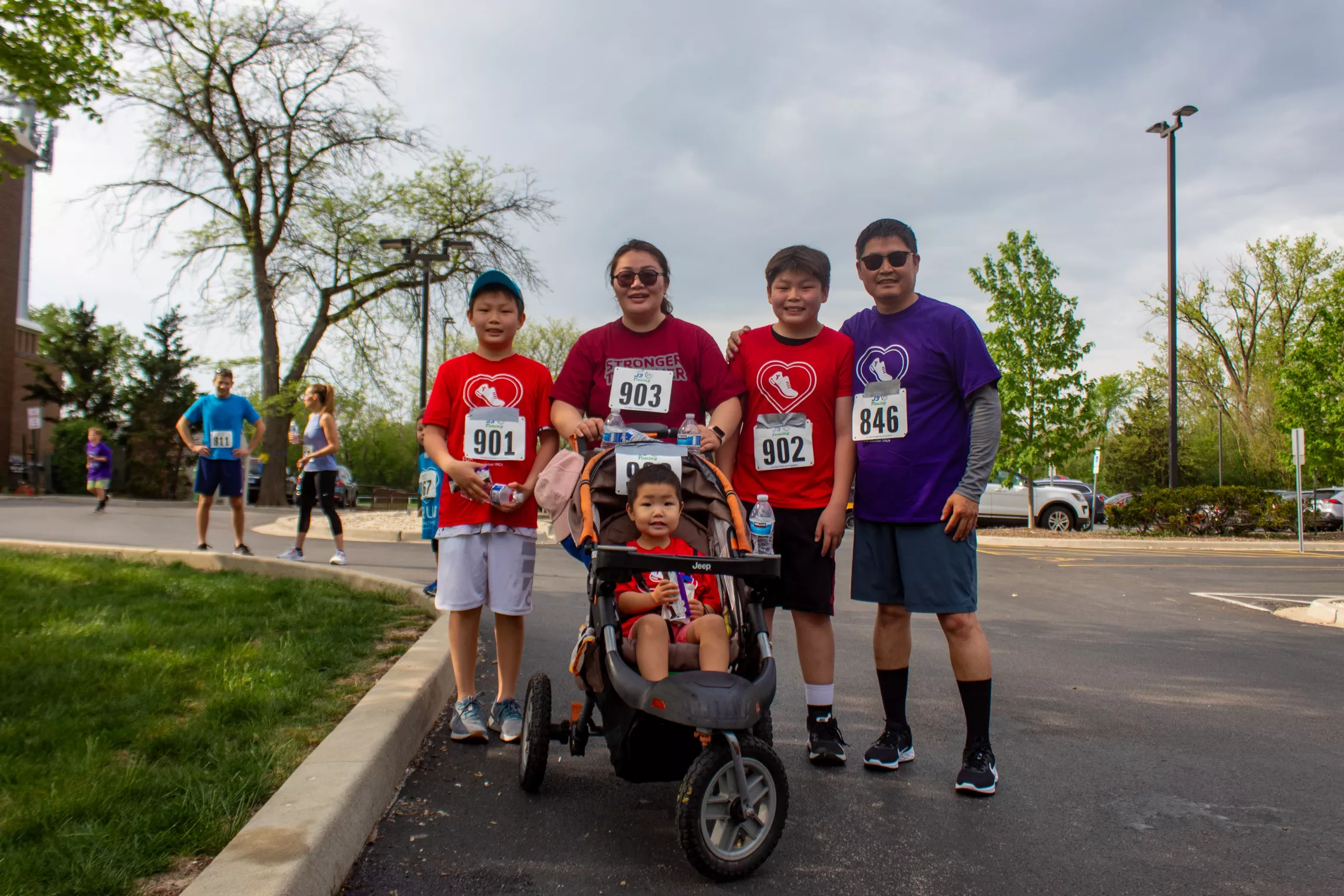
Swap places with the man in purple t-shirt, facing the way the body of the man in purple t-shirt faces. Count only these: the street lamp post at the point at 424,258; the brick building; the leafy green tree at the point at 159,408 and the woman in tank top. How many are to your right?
4

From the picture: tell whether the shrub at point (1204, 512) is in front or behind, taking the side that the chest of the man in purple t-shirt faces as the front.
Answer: behind

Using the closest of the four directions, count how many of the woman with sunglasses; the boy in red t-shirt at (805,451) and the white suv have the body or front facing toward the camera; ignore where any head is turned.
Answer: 2

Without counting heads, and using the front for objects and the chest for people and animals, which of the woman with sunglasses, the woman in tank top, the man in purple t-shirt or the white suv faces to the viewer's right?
the white suv

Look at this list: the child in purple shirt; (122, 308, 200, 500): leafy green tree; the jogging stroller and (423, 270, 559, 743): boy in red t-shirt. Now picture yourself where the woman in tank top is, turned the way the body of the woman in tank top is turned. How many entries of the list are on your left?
2

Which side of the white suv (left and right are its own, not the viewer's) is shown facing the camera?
right

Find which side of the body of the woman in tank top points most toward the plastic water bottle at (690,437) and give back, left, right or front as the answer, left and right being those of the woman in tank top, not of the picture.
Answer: left
